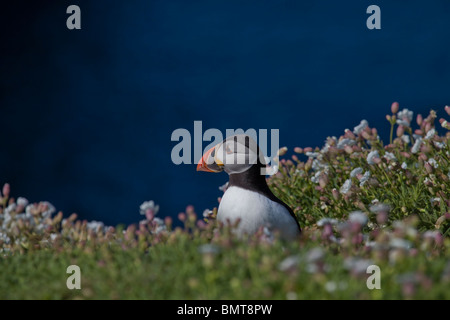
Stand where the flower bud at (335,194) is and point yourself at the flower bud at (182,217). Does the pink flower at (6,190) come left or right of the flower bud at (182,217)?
right

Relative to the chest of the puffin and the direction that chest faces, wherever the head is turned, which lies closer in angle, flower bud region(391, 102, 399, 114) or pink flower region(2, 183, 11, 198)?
the pink flower

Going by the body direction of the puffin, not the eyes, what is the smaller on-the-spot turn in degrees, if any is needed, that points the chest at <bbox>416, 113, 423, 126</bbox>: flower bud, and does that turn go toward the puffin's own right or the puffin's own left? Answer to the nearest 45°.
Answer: approximately 135° to the puffin's own left

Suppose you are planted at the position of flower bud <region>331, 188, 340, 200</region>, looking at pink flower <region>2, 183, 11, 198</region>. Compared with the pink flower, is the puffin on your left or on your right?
left

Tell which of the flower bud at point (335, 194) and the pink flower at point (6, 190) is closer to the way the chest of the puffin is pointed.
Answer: the pink flower

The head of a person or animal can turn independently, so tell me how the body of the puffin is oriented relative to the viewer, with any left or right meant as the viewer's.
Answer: facing to the left of the viewer

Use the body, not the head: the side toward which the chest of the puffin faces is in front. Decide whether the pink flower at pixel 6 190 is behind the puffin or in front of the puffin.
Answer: in front
